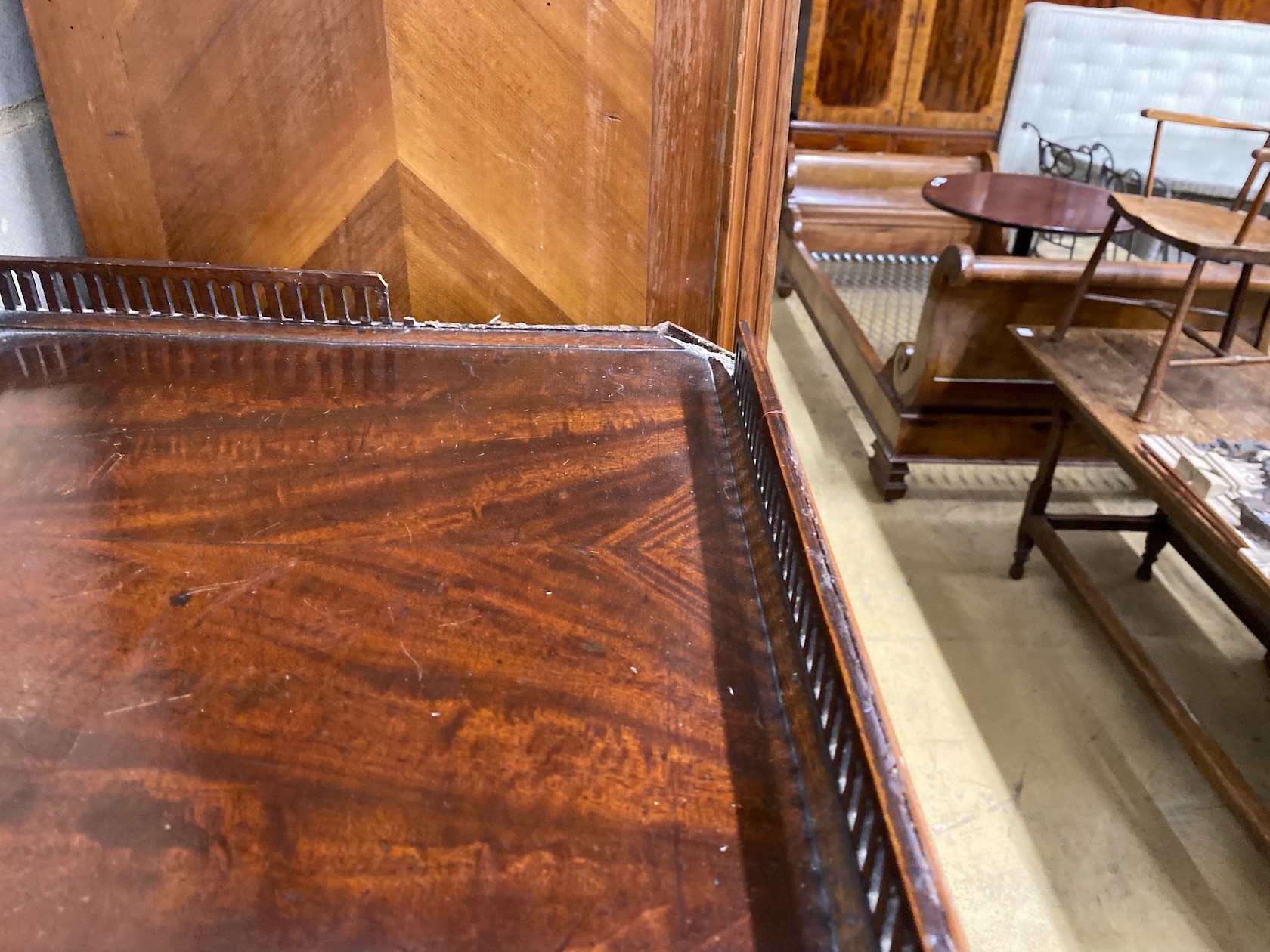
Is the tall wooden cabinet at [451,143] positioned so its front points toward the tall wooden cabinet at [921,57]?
no

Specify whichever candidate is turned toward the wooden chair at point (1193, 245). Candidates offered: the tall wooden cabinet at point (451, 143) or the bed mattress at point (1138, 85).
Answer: the bed mattress

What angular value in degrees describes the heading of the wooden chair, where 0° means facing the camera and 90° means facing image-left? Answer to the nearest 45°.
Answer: approximately 45°

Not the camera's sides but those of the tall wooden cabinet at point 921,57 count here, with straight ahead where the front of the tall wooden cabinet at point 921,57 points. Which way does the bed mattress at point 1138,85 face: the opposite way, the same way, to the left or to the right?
the same way

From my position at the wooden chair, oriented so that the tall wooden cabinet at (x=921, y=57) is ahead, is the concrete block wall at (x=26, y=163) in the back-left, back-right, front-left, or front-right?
back-left

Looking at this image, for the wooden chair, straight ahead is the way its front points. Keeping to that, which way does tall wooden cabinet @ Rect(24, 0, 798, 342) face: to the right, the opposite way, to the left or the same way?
to the left

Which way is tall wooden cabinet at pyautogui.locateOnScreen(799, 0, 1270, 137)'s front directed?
toward the camera

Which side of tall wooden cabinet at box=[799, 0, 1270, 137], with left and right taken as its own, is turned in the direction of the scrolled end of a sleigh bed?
front

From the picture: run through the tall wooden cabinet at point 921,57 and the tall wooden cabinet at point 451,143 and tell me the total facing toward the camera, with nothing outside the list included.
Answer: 2

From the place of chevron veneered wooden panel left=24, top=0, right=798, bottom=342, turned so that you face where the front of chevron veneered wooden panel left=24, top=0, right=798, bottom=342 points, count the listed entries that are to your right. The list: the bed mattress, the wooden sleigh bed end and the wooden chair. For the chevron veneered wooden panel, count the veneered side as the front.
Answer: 0

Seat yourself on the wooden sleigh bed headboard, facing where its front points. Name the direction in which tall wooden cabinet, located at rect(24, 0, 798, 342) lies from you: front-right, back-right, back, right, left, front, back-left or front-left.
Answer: front

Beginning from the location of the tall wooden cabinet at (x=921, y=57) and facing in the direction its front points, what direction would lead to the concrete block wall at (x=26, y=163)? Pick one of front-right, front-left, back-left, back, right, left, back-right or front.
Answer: front
